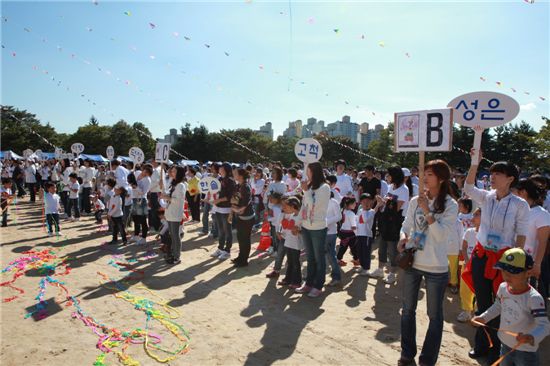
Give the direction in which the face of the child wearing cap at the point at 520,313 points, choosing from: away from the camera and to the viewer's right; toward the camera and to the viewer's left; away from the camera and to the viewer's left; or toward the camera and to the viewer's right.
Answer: toward the camera and to the viewer's left

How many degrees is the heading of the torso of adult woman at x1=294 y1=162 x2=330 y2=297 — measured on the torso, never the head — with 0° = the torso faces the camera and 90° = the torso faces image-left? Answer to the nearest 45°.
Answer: approximately 45°

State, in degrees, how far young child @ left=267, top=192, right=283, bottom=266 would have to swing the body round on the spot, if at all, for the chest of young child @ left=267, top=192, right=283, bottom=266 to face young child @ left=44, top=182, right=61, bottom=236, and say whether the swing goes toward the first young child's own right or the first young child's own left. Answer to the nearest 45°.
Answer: approximately 45° to the first young child's own right

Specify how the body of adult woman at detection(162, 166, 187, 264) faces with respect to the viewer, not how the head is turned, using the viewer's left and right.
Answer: facing to the left of the viewer

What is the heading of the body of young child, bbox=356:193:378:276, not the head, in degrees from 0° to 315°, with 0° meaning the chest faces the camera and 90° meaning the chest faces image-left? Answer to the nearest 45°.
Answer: approximately 45°

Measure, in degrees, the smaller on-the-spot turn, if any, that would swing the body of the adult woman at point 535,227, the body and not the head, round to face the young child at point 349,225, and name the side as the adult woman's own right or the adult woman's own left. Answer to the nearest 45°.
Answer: approximately 45° to the adult woman's own right

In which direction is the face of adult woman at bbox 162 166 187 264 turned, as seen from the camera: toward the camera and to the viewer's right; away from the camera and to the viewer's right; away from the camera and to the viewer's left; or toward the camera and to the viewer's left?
toward the camera and to the viewer's left

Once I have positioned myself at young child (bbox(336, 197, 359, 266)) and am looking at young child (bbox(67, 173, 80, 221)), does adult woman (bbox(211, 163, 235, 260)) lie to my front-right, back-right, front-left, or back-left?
front-left

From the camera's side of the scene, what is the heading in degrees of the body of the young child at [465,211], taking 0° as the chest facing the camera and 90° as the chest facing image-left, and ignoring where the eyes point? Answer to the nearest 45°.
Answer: approximately 45°

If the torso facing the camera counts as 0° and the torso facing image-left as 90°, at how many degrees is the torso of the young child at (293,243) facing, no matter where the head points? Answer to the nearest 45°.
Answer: approximately 45°

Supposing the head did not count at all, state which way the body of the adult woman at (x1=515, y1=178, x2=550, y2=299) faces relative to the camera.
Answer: to the viewer's left

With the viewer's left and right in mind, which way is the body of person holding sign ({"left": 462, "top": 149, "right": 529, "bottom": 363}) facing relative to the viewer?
facing the viewer and to the left of the viewer

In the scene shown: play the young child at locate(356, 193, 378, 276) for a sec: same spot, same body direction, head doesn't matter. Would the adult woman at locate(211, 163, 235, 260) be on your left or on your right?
on your right
